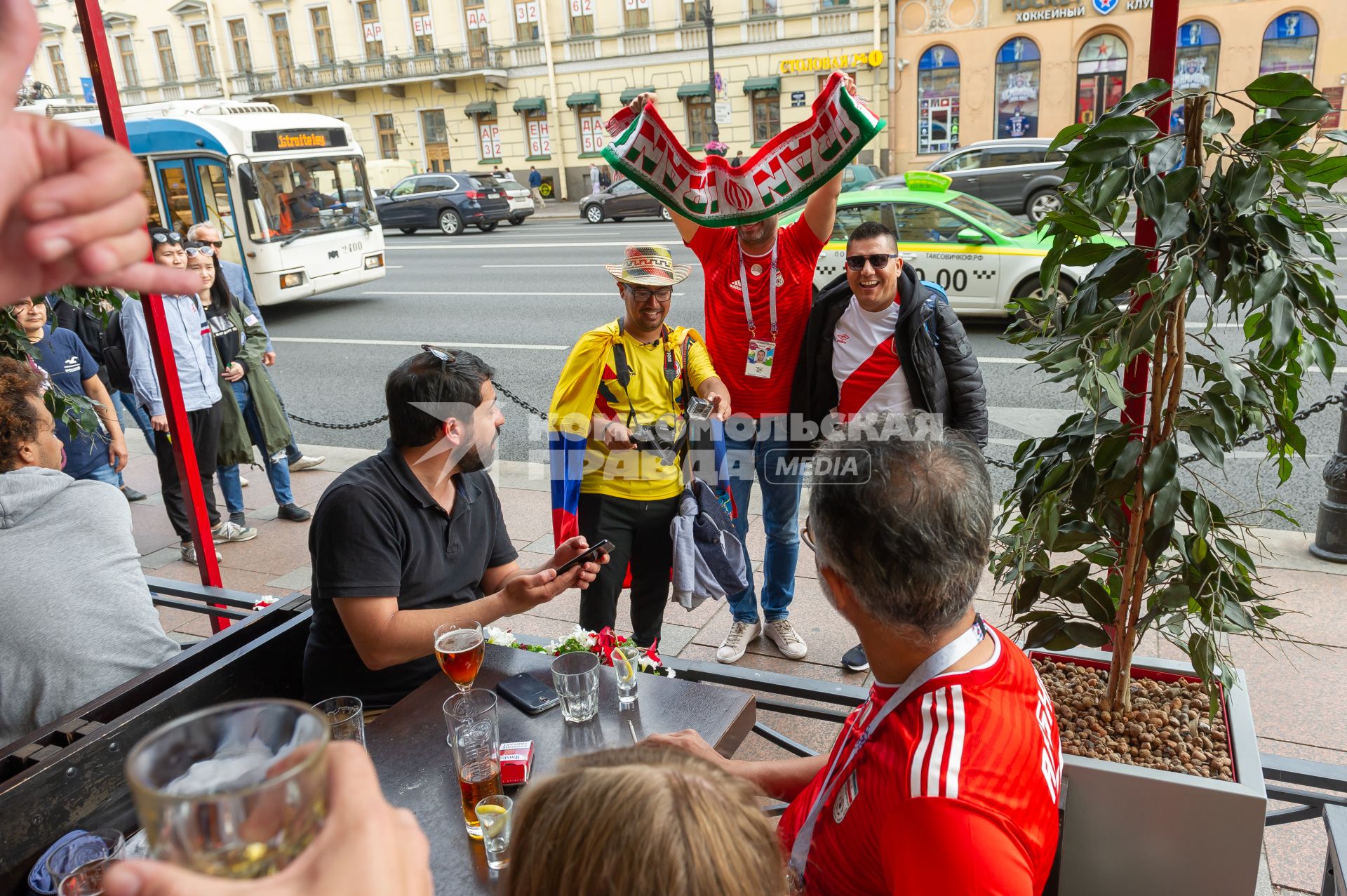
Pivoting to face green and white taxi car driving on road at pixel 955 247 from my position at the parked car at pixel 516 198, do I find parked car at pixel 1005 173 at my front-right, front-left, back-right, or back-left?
front-left

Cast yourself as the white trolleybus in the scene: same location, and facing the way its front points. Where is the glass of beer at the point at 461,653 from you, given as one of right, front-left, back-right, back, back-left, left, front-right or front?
front-right

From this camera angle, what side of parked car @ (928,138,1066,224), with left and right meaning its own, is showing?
left

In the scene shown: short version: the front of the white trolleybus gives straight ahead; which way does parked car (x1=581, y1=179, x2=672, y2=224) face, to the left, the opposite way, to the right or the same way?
the opposite way

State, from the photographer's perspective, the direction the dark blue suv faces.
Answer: facing away from the viewer and to the left of the viewer

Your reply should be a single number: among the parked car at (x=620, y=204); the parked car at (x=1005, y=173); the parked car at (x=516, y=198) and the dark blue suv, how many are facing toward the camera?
0

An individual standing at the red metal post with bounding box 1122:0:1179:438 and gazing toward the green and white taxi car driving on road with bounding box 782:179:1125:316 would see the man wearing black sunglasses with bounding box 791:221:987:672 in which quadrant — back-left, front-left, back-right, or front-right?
front-left

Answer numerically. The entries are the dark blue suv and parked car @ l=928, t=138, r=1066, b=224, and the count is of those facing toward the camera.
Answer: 0

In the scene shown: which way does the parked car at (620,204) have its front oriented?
to the viewer's left

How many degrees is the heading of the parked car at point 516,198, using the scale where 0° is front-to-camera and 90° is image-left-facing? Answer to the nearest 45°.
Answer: approximately 135°

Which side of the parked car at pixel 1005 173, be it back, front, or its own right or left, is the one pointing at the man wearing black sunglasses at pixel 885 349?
left

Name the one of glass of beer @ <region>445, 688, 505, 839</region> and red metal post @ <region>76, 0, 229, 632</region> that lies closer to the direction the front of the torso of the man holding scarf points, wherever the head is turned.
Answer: the glass of beer

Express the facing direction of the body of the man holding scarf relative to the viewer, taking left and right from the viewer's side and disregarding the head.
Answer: facing the viewer

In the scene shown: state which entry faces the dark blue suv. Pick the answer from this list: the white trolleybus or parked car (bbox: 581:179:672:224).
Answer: the parked car

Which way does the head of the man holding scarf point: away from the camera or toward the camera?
toward the camera

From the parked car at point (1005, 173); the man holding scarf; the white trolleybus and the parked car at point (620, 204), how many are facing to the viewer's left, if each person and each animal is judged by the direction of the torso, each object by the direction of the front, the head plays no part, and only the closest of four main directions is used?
2
